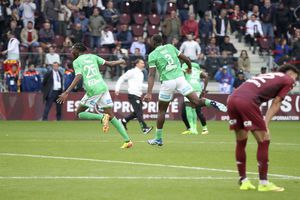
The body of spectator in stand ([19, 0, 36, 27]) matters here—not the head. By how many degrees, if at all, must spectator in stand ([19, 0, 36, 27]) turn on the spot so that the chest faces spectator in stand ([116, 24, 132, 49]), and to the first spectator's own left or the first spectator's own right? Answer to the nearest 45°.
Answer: approximately 90° to the first spectator's own left

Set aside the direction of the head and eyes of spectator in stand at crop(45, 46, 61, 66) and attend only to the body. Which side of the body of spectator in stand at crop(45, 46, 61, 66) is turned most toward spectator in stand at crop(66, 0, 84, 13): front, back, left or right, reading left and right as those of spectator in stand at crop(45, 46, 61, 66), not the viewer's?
back

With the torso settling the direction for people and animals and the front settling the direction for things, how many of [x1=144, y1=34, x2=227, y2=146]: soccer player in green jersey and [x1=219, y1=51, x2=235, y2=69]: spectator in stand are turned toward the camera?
1

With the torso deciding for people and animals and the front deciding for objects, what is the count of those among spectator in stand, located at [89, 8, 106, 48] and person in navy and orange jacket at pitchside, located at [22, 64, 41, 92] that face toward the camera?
2

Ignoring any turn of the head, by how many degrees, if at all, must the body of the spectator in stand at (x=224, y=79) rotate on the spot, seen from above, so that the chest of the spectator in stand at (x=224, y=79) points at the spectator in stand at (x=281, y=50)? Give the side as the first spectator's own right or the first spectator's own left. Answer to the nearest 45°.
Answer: approximately 135° to the first spectator's own left

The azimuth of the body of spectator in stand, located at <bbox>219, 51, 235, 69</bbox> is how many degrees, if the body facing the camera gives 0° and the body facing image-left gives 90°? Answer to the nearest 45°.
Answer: approximately 0°

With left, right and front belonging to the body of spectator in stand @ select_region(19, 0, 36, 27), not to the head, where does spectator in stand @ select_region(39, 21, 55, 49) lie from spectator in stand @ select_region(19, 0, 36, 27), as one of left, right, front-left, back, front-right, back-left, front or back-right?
front-left

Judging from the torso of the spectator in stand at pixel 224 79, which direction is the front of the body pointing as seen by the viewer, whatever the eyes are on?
toward the camera

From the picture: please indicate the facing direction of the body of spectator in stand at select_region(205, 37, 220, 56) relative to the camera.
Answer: toward the camera

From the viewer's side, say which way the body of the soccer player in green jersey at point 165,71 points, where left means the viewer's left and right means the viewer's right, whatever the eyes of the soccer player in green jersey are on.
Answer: facing away from the viewer and to the left of the viewer
